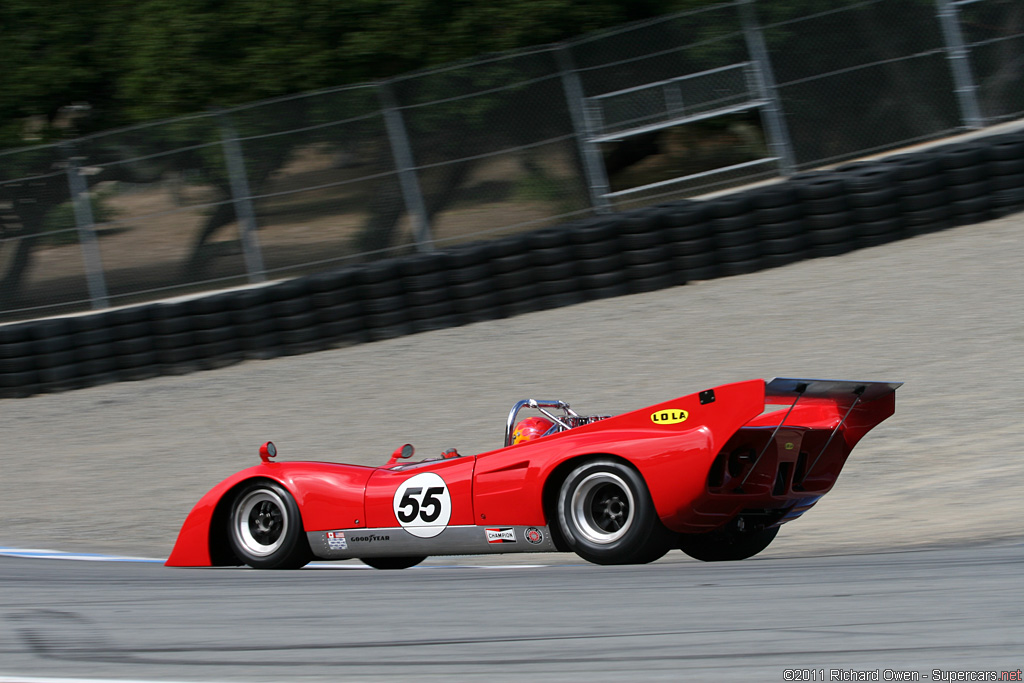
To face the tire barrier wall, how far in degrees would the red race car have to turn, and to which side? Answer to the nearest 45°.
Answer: approximately 45° to its right

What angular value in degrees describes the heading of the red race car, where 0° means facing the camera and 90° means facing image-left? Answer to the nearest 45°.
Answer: approximately 135°

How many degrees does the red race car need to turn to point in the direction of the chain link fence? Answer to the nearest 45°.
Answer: approximately 45° to its right
